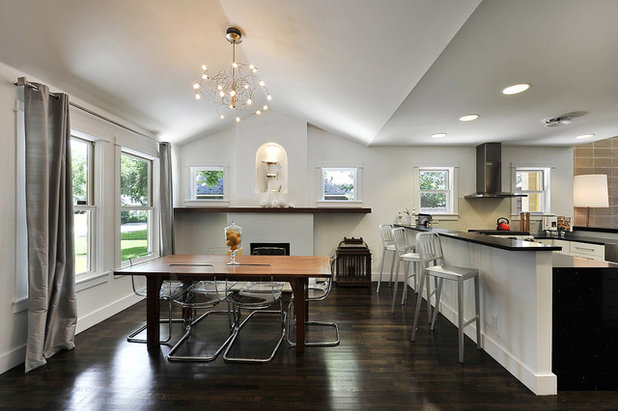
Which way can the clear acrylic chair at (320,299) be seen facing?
to the viewer's left

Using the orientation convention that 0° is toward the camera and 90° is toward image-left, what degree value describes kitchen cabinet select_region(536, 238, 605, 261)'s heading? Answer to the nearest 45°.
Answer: approximately 45°

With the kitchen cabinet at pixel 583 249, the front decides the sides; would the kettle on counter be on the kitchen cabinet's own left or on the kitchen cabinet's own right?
on the kitchen cabinet's own right

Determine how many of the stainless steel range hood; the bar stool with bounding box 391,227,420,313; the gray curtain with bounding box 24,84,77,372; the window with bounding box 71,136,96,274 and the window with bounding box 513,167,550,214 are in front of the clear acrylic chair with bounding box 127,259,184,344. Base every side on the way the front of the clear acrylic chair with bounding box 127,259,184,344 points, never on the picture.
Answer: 3

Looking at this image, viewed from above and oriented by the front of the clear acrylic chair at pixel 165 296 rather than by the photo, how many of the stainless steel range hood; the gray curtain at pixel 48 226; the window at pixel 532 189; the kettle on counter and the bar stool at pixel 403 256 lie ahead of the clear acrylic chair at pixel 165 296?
4

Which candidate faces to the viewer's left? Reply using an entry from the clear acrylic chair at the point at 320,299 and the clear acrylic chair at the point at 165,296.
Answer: the clear acrylic chair at the point at 320,299

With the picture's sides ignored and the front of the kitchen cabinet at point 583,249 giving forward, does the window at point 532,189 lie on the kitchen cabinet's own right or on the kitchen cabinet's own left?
on the kitchen cabinet's own right
